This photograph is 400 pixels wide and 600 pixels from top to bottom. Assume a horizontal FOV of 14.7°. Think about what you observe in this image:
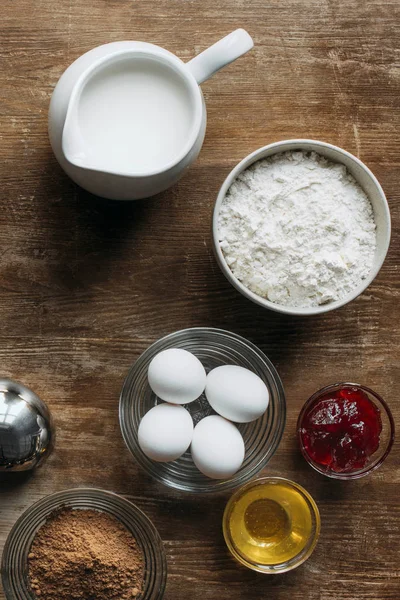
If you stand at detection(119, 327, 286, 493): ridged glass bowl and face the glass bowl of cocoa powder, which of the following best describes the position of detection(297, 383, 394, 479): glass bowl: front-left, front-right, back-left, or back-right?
back-left

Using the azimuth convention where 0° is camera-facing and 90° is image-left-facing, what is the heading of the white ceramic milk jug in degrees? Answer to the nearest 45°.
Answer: approximately 45°

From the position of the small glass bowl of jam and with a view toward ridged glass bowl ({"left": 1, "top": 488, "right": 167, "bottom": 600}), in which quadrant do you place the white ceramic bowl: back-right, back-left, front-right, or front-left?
back-right
